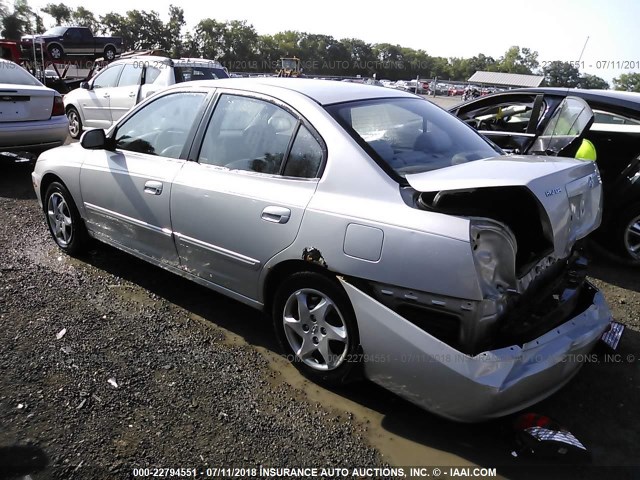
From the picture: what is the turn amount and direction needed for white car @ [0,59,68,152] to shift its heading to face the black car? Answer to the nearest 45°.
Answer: approximately 135° to its right

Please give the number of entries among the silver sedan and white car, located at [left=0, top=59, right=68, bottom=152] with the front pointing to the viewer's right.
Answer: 0

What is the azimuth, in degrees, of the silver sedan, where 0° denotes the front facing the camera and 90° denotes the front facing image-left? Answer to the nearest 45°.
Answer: approximately 135°

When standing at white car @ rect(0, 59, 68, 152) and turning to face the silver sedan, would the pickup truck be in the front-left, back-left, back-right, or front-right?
back-left

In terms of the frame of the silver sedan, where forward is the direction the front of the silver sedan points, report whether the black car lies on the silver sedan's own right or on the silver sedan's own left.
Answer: on the silver sedan's own right

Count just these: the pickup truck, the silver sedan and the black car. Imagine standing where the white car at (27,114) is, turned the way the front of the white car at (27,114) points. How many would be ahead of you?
1

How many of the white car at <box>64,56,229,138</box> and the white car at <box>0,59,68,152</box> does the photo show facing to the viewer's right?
0

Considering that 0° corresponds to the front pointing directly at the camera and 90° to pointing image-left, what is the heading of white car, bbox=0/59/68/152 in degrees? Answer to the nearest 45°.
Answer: approximately 180°

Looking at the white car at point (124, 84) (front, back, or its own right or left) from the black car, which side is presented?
back

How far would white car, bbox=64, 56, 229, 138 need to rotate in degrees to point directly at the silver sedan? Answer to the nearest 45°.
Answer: approximately 135° to its left

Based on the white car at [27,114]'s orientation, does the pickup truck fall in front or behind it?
in front

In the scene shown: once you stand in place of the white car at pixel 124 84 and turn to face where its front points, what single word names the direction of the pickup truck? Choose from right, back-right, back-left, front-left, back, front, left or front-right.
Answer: front-right

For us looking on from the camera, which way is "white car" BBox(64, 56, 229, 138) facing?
facing away from the viewer and to the left of the viewer
